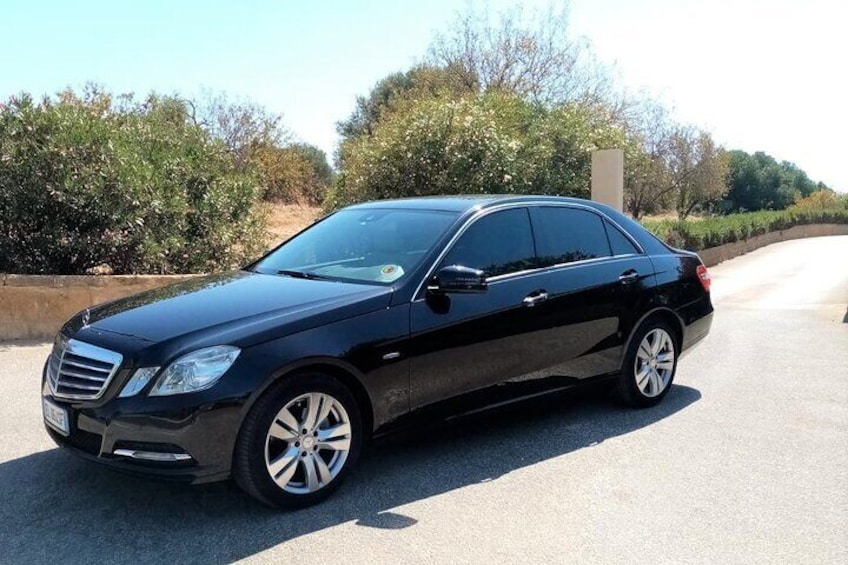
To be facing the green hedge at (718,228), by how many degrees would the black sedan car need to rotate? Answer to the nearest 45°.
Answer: approximately 180°

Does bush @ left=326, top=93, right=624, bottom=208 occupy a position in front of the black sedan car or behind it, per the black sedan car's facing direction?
behind

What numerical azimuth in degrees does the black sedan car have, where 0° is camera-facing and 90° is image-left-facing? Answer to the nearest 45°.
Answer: approximately 45°

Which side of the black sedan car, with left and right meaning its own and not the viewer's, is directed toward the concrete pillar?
back

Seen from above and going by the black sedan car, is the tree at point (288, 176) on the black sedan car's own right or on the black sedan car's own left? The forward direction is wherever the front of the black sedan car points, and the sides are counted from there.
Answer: on the black sedan car's own right

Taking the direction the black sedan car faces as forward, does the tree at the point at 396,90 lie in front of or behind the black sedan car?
behind

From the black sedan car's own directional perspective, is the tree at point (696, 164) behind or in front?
behind

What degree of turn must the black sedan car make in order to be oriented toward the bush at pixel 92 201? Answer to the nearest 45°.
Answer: approximately 90° to its right

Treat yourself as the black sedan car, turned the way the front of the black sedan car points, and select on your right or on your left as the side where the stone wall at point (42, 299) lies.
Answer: on your right

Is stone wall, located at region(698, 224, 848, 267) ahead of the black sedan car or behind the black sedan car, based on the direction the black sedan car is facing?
behind
